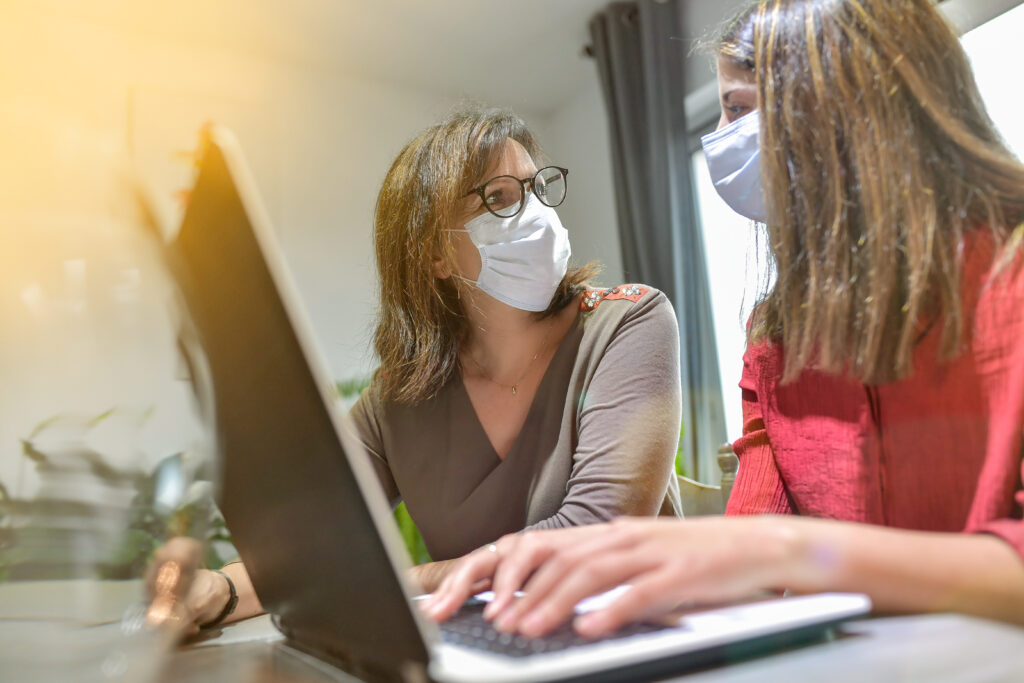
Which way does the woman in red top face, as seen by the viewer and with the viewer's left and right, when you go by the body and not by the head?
facing the viewer and to the left of the viewer

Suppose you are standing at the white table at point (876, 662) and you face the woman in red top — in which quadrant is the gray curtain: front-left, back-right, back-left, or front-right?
front-left

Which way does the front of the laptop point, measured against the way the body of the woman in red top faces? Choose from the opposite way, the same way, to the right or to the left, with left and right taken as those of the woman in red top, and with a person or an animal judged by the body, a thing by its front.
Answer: the opposite way

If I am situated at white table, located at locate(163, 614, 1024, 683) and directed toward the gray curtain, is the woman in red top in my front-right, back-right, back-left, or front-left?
front-right

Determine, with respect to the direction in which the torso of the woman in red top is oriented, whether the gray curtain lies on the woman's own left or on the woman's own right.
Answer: on the woman's own right

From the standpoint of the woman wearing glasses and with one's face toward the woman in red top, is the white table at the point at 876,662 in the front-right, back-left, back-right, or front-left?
front-right

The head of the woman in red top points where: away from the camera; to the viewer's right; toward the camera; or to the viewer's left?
to the viewer's left

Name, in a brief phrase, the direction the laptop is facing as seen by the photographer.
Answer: facing away from the viewer and to the right of the viewer

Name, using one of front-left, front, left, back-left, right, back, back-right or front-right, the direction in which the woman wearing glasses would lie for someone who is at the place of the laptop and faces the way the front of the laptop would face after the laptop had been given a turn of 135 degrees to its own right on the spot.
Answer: back

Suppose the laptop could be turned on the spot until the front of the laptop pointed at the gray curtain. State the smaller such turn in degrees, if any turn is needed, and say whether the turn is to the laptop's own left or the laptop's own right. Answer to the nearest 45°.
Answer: approximately 45° to the laptop's own left
